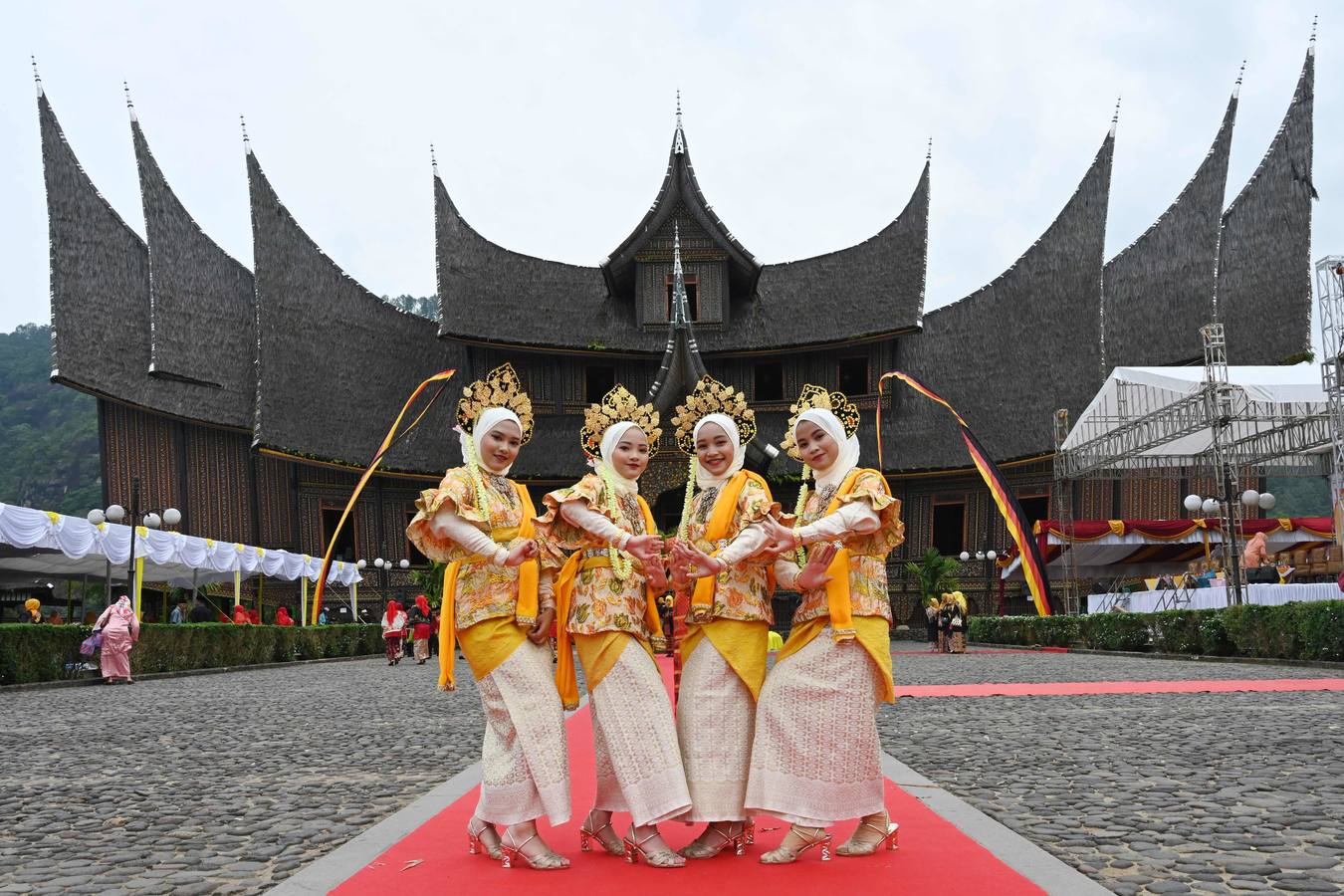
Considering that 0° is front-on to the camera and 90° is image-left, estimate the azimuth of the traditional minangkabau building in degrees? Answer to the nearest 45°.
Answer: approximately 0°

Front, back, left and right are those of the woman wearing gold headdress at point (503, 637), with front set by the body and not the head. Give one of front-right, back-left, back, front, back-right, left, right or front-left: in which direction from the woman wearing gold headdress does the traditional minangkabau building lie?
back-left
